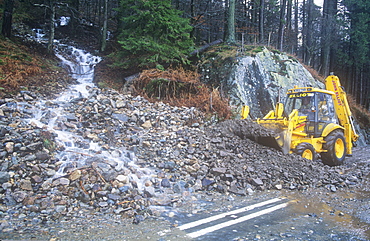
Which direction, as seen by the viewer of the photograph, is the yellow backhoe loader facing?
facing the viewer and to the left of the viewer

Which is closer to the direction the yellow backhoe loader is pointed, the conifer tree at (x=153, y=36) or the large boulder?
the conifer tree

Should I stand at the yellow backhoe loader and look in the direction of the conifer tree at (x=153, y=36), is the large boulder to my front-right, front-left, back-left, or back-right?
front-right

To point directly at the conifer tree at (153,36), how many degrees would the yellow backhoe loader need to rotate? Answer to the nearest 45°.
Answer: approximately 45° to its right

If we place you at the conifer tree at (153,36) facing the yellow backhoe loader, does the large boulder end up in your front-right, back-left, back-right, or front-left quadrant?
front-left

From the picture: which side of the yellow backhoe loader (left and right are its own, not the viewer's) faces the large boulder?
right

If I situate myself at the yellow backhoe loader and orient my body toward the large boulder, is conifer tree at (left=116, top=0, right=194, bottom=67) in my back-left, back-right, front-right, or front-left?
front-left
